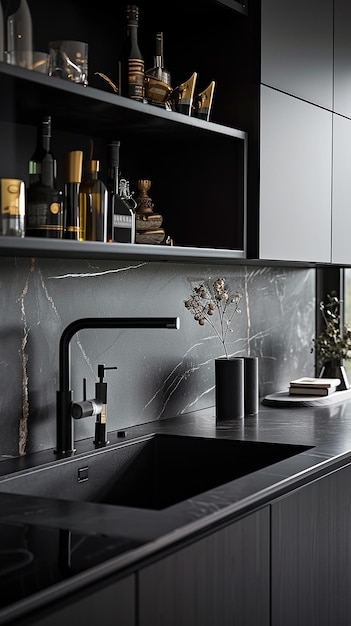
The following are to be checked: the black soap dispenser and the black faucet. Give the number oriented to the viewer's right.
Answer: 2

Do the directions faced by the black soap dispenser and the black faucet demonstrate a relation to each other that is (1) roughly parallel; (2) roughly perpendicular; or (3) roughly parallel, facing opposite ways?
roughly parallel

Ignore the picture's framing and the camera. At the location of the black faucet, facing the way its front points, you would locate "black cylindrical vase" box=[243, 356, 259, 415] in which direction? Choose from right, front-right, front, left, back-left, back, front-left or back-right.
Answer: front-left

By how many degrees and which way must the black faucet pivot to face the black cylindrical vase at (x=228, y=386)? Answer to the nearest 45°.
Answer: approximately 45° to its left

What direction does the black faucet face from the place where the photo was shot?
facing to the right of the viewer

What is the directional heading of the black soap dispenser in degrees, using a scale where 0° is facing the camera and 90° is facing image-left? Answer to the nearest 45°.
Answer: approximately 270°

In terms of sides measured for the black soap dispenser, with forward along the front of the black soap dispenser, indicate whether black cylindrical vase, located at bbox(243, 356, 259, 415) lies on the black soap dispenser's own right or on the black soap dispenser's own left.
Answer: on the black soap dispenser's own left
